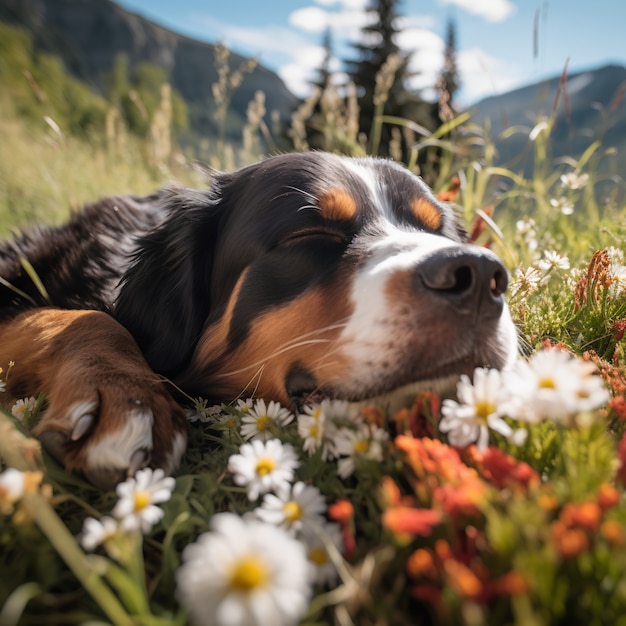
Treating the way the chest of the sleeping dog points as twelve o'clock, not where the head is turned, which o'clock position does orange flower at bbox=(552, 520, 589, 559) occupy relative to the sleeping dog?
The orange flower is roughly at 1 o'clock from the sleeping dog.

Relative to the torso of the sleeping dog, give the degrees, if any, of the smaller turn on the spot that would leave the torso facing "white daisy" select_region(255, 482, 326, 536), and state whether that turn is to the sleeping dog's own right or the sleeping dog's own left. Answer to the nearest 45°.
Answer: approximately 45° to the sleeping dog's own right

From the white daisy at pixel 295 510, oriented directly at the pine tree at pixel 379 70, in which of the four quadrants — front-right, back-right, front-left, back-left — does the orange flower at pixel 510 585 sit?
back-right

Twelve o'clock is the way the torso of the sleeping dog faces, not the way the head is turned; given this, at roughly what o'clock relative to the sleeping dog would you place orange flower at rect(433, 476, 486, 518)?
The orange flower is roughly at 1 o'clock from the sleeping dog.

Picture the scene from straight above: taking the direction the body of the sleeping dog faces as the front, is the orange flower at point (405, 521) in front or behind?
in front

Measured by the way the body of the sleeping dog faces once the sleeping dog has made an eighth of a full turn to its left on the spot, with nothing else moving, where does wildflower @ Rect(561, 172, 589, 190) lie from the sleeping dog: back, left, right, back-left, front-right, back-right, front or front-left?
front-left

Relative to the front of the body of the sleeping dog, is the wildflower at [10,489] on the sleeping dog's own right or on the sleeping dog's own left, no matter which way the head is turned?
on the sleeping dog's own right

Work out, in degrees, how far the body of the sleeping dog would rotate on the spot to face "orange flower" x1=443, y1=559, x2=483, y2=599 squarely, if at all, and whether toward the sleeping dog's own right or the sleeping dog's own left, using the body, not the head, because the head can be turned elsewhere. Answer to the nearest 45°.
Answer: approximately 45° to the sleeping dog's own right

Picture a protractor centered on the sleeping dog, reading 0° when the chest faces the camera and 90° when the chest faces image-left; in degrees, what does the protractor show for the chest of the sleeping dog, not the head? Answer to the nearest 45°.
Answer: approximately 315°
